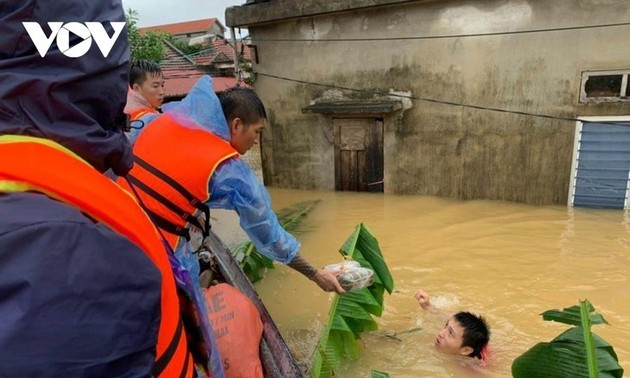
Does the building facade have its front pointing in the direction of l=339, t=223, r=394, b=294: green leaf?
yes

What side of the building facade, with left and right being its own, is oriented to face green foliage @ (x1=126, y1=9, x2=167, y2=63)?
right

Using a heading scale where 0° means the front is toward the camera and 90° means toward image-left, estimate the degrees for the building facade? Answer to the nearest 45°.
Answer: approximately 0°

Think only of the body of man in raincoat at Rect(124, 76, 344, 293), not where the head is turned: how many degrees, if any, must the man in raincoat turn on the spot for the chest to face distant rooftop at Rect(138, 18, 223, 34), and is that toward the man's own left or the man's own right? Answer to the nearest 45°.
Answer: approximately 45° to the man's own left

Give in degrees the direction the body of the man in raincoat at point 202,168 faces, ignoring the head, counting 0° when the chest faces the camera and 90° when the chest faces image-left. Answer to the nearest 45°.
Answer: approximately 225°

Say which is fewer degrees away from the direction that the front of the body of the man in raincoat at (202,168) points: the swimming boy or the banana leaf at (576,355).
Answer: the swimming boy

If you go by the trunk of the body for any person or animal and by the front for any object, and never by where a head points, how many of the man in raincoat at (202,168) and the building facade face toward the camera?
1

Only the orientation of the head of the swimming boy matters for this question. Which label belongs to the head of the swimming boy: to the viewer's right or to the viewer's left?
to the viewer's left

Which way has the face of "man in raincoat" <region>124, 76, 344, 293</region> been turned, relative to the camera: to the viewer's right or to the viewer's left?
to the viewer's right

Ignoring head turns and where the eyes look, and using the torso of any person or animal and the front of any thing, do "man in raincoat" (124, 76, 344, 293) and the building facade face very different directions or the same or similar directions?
very different directions
